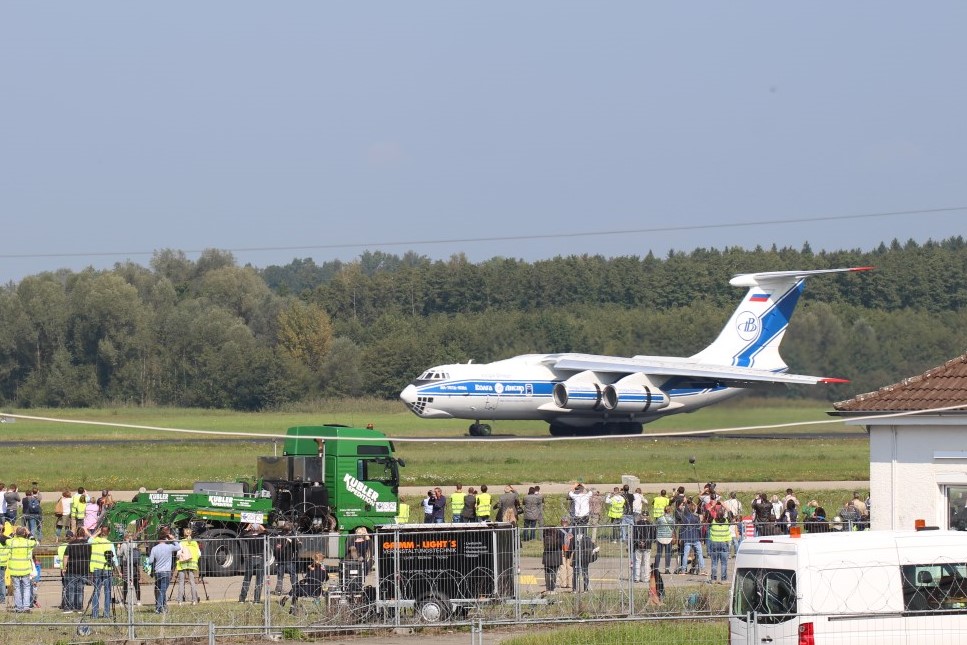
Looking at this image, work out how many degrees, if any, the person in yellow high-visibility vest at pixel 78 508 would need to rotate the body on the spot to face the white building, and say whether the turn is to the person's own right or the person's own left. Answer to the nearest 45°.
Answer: approximately 135° to the person's own right

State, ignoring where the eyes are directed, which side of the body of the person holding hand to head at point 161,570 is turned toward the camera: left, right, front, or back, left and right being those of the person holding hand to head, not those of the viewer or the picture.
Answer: back

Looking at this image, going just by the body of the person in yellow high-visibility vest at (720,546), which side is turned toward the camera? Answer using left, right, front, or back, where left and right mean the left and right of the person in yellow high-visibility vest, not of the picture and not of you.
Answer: back

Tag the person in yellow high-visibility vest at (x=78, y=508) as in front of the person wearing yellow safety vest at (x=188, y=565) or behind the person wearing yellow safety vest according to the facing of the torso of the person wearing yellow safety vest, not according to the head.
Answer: in front

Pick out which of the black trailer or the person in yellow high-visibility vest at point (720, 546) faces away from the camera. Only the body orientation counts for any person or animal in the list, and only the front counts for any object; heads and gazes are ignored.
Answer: the person in yellow high-visibility vest

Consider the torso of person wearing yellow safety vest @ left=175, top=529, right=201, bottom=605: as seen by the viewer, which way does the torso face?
away from the camera

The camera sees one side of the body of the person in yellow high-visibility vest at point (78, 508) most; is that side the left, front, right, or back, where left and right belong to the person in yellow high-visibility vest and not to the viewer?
back
